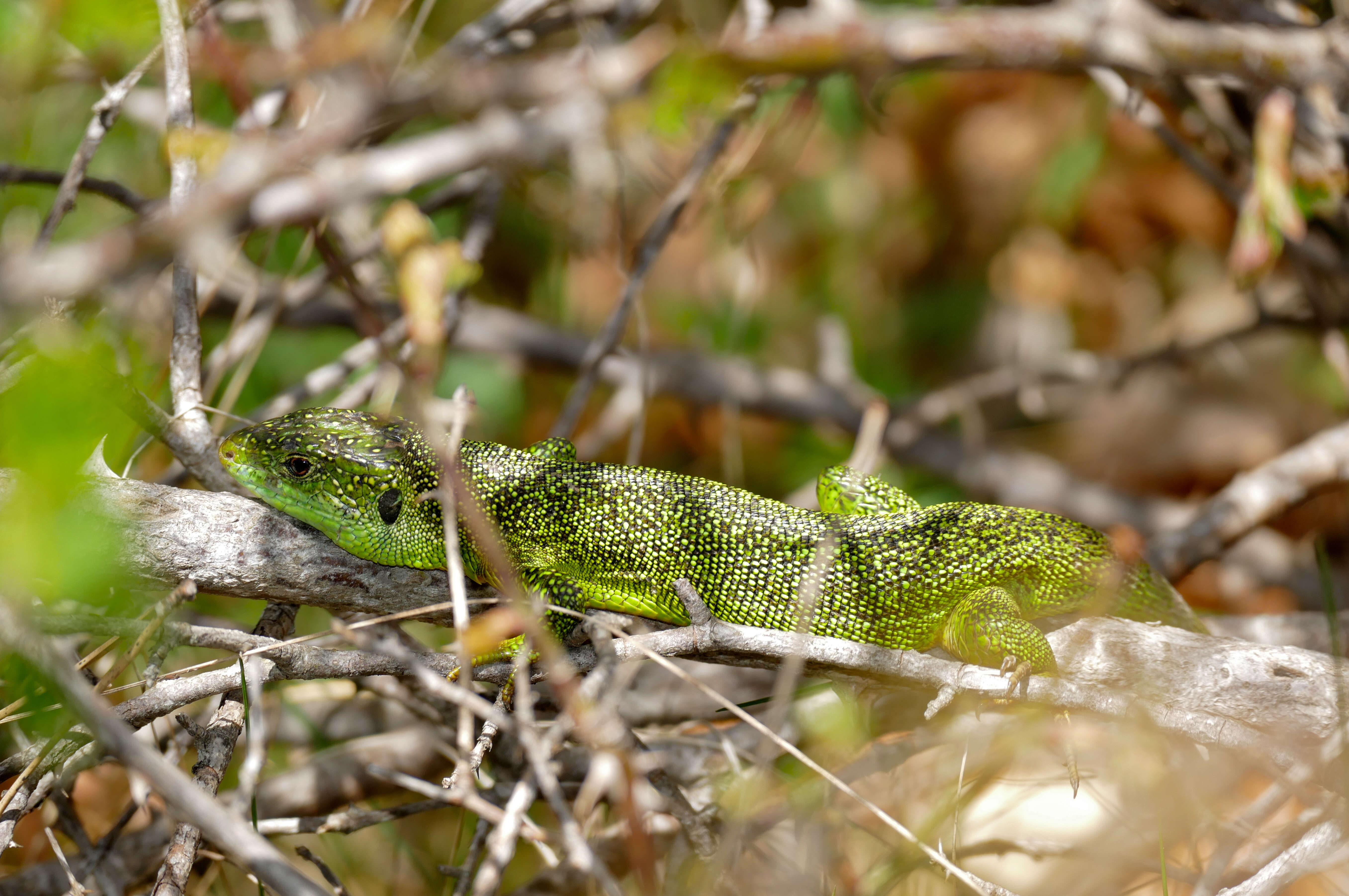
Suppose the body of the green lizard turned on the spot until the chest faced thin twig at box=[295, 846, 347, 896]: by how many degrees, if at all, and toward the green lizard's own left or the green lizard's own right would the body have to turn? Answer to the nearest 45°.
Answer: approximately 45° to the green lizard's own left

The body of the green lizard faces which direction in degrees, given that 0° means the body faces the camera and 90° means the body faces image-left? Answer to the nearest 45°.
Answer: approximately 90°

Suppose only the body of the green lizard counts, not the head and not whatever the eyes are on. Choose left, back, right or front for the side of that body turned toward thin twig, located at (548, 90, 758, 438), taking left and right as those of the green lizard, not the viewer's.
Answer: right

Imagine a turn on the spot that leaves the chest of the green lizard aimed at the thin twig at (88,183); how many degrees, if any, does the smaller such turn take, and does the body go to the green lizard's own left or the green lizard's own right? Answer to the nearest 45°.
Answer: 0° — it already faces it

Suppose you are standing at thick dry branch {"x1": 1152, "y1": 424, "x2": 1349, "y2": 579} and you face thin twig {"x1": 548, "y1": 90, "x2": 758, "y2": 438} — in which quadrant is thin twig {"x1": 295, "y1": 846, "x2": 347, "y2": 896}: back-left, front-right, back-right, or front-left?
front-left
